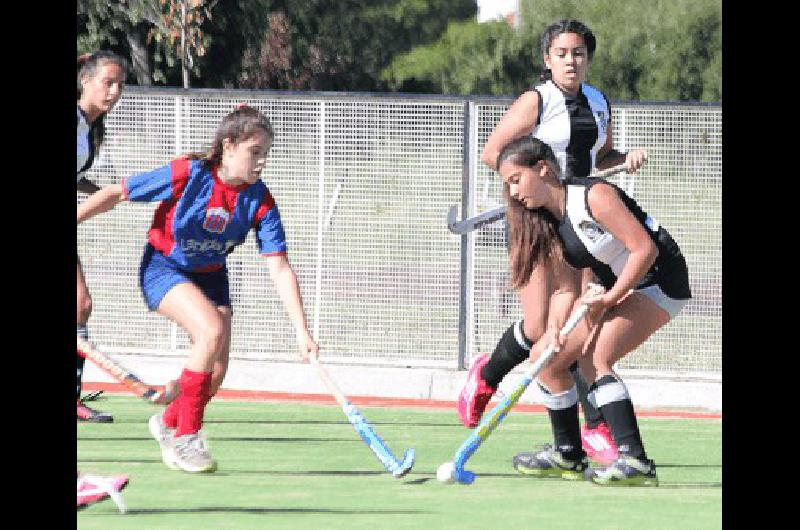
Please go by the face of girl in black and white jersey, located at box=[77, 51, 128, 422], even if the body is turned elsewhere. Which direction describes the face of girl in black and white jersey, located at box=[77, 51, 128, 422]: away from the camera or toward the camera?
toward the camera

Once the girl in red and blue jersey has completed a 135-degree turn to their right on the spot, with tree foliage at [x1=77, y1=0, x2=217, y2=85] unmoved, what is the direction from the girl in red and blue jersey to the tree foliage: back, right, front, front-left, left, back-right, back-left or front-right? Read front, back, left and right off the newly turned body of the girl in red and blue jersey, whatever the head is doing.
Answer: right

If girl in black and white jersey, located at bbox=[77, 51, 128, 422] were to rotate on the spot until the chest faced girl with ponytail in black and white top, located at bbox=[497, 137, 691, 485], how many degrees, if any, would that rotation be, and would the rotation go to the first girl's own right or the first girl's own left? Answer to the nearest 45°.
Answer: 0° — they already face them

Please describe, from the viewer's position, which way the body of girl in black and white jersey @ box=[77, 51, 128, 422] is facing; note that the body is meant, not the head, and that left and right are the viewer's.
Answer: facing the viewer and to the right of the viewer

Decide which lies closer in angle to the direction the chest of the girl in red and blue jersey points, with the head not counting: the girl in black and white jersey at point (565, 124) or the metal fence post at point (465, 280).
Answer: the girl in black and white jersey

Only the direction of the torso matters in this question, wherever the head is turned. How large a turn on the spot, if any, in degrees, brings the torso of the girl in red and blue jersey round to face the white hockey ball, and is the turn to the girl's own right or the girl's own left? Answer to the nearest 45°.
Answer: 0° — they already face it

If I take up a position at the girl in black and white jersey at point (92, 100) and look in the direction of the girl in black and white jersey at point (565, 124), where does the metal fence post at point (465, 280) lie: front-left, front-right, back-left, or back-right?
front-left

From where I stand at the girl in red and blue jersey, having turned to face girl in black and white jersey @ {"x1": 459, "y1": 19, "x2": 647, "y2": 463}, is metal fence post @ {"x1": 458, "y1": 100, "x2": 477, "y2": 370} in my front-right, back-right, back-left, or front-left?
front-left

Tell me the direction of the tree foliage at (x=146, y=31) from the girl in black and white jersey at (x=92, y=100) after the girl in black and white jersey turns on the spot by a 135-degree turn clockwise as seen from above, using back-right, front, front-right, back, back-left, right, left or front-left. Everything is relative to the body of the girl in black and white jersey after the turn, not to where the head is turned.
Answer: right

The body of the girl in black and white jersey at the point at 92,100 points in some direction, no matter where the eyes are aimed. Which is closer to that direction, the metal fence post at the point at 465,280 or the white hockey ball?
the white hockey ball

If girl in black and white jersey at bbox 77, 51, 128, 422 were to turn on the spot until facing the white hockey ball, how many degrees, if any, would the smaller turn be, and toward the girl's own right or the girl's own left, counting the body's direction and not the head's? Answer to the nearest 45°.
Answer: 0° — they already face it

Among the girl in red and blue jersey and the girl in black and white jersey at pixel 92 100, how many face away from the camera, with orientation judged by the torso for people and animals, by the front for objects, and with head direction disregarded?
0

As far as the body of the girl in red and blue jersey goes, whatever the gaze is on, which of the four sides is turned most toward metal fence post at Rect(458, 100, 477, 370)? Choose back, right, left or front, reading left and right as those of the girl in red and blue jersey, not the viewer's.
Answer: left

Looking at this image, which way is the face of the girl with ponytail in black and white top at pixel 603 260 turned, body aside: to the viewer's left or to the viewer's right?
to the viewer's left

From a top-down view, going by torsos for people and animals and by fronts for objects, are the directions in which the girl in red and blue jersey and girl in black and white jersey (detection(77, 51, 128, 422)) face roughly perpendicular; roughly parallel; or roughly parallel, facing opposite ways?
roughly parallel
